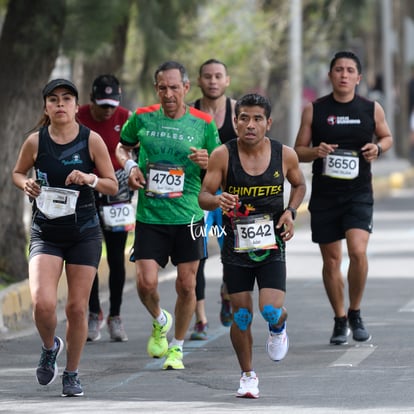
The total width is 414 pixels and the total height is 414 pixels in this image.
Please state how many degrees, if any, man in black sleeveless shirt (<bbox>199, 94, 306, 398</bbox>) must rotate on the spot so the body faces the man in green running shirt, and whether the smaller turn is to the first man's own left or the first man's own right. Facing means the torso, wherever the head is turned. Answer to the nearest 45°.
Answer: approximately 135° to the first man's own right

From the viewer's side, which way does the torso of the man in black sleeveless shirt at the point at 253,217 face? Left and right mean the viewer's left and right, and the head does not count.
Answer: facing the viewer

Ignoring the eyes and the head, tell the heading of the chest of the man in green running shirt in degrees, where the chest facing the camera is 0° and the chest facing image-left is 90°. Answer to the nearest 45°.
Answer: approximately 0°

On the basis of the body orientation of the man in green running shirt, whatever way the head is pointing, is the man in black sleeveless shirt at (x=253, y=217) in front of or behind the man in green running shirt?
in front

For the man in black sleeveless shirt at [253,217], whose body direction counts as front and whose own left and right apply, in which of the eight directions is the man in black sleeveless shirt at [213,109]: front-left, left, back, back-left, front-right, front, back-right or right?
back

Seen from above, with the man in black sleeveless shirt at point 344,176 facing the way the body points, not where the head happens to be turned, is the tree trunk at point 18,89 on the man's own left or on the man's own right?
on the man's own right

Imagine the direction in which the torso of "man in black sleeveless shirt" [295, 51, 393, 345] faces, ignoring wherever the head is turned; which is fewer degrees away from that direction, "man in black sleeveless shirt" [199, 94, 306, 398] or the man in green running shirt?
the man in black sleeveless shirt

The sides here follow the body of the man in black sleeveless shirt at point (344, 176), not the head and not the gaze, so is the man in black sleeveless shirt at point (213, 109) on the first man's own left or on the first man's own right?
on the first man's own right

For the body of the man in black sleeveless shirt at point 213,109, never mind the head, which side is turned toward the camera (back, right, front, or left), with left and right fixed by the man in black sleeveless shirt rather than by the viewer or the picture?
front

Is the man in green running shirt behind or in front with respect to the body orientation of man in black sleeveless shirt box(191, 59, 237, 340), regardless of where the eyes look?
in front
